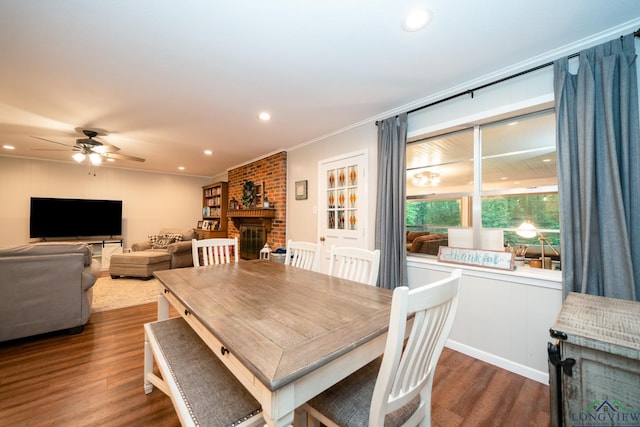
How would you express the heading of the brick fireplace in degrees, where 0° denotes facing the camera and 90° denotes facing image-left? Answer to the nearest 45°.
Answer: approximately 45°

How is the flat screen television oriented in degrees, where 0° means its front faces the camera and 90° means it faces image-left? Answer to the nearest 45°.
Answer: approximately 315°

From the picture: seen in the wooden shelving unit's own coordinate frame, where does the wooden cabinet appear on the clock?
The wooden cabinet is roughly at 10 o'clock from the wooden shelving unit.

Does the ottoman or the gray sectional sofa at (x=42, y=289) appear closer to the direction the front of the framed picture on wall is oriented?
the gray sectional sofa

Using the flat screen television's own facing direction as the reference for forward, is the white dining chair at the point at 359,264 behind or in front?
in front

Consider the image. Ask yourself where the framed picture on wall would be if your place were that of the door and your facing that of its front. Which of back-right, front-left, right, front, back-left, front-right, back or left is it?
right

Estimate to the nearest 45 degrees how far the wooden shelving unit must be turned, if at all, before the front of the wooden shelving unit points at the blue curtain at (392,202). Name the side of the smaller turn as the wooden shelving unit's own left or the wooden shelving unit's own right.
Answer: approximately 45° to the wooden shelving unit's own left

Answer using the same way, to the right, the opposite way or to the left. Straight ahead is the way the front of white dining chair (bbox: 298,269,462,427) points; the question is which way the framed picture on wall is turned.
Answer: to the left

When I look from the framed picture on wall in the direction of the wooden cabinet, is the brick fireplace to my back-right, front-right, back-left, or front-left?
back-right

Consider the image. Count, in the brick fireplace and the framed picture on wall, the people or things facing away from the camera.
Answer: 0

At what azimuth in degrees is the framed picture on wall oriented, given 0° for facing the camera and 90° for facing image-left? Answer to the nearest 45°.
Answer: approximately 45°

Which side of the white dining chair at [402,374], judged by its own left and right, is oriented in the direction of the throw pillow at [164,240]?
front

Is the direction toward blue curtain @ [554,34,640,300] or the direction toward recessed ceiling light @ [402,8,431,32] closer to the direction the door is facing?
the recessed ceiling light

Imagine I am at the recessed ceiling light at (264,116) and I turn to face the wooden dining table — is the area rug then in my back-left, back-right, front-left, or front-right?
back-right
